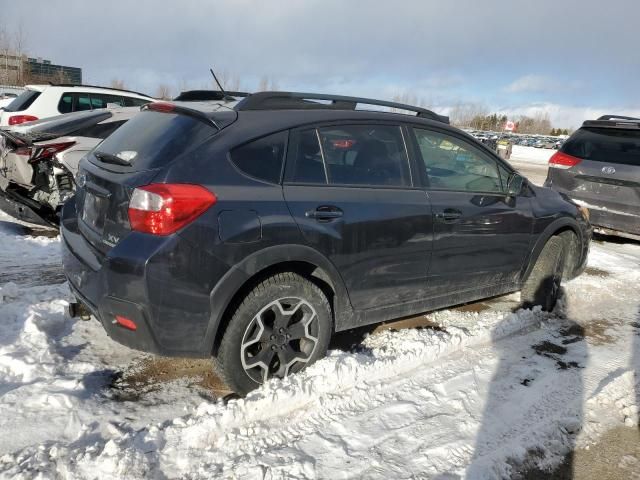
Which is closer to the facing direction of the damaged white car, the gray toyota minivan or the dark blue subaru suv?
the gray toyota minivan

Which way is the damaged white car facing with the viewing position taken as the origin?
facing away from the viewer and to the right of the viewer

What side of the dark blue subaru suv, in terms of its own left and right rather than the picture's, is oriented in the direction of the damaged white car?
left

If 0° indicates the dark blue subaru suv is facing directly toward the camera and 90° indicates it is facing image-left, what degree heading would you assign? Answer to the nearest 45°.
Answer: approximately 225°

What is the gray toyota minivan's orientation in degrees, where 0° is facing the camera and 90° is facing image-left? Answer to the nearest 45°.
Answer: approximately 225°

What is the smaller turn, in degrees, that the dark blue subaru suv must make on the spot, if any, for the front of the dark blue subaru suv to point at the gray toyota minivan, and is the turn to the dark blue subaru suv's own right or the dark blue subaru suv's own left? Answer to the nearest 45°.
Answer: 0° — it already faces it

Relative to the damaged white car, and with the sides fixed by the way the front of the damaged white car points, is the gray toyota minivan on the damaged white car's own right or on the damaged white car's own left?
on the damaged white car's own right

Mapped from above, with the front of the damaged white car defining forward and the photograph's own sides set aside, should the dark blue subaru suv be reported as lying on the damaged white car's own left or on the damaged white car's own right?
on the damaged white car's own right
